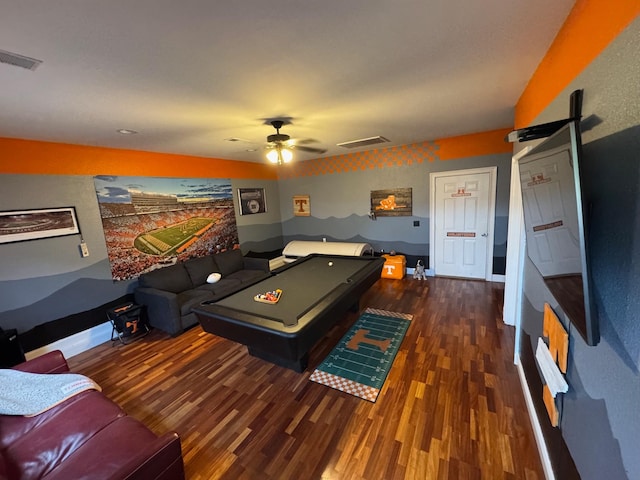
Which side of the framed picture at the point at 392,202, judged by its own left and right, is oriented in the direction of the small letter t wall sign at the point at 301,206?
right

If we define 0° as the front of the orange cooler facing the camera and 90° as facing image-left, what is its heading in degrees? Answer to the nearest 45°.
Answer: approximately 45°

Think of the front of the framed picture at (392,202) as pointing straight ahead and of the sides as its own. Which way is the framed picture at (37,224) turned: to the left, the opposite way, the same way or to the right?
to the left

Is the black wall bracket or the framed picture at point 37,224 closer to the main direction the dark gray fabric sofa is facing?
the black wall bracket

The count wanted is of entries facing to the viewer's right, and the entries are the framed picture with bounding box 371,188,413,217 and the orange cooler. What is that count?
0

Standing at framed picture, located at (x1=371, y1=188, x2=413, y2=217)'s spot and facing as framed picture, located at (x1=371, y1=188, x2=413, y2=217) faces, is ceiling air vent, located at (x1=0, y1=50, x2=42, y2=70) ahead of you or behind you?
ahead

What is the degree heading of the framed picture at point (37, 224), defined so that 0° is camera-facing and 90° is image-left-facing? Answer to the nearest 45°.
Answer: approximately 315°

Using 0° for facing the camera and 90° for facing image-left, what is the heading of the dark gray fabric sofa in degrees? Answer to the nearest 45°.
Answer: approximately 315°

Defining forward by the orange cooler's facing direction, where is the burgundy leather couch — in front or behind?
in front

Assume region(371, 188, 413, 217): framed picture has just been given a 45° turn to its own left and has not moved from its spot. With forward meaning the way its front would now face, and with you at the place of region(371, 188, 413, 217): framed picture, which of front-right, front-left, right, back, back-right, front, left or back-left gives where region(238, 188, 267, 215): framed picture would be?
back-right

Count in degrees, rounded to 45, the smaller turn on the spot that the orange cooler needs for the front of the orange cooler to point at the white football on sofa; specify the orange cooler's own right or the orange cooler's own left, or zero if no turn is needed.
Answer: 0° — it already faces it

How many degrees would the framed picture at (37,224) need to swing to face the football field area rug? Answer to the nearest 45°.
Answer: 0° — it already faces it

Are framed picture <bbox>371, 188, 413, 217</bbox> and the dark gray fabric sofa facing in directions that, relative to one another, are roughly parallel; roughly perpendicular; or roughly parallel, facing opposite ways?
roughly perpendicular

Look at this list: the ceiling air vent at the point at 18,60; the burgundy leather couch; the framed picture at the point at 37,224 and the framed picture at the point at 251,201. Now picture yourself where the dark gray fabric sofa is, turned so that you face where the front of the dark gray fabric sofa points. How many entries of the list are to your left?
1

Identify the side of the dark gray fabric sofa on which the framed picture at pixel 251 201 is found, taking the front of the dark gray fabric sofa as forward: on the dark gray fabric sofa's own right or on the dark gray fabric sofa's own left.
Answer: on the dark gray fabric sofa's own left
